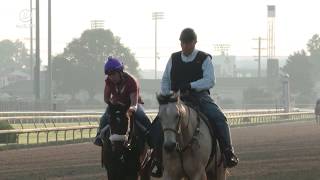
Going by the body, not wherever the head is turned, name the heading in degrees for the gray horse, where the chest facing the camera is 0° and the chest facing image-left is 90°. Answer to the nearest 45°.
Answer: approximately 45°

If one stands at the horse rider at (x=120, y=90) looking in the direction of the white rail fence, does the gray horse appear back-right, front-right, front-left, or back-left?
back-right

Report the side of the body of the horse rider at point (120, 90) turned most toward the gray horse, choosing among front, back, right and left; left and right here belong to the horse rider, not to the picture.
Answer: left

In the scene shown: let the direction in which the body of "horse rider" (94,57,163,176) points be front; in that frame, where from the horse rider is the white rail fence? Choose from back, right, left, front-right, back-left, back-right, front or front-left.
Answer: back-right

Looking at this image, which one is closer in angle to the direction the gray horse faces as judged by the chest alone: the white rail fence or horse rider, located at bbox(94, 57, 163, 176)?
the horse rider

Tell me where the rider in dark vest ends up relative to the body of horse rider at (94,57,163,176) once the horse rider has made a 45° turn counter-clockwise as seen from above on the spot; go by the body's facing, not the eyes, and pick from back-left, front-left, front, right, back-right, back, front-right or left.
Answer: left

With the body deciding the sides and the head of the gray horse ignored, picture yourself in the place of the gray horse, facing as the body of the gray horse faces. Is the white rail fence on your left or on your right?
on your right

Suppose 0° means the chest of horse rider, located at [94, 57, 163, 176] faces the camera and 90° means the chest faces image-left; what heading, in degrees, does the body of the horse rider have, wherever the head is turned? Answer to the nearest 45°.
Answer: approximately 45°
